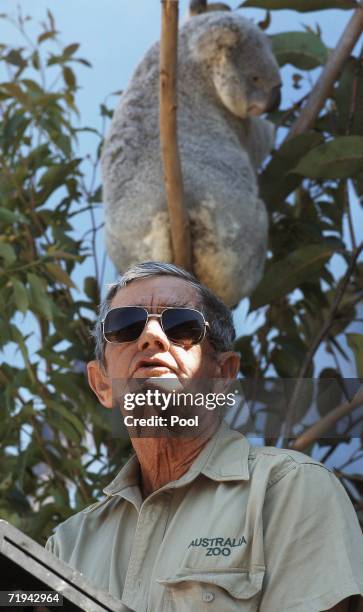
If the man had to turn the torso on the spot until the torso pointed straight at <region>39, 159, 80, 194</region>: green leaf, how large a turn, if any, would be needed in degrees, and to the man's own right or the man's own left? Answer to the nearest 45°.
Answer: approximately 135° to the man's own right

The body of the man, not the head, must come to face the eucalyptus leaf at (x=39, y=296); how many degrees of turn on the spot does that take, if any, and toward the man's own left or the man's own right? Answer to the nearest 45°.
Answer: approximately 135° to the man's own right

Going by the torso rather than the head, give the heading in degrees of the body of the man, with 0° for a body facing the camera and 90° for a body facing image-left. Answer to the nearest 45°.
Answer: approximately 45°

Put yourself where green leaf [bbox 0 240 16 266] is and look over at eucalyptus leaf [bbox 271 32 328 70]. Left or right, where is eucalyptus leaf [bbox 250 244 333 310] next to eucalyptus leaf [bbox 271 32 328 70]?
right
